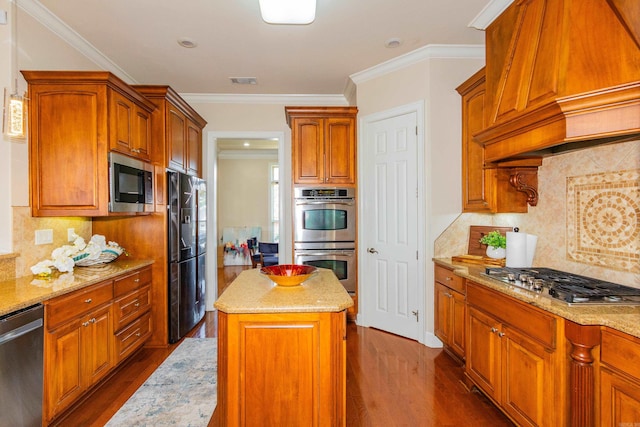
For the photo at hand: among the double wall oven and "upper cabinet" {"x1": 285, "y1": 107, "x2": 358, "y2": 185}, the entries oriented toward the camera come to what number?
2

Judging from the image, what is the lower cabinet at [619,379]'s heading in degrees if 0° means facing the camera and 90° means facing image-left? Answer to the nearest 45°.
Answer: approximately 45°

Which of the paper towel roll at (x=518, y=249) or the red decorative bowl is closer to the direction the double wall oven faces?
the red decorative bowl

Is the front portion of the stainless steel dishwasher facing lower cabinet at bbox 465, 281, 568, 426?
yes

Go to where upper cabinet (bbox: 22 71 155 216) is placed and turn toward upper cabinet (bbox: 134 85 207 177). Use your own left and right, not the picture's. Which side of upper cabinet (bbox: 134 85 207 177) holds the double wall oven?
right

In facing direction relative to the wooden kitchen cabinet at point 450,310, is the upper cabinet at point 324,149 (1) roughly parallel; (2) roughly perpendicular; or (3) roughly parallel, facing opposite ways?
roughly perpendicular

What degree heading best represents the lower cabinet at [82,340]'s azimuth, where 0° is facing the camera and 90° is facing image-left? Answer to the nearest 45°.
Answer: approximately 315°

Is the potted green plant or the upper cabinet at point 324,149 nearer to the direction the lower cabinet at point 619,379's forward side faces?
the upper cabinet
